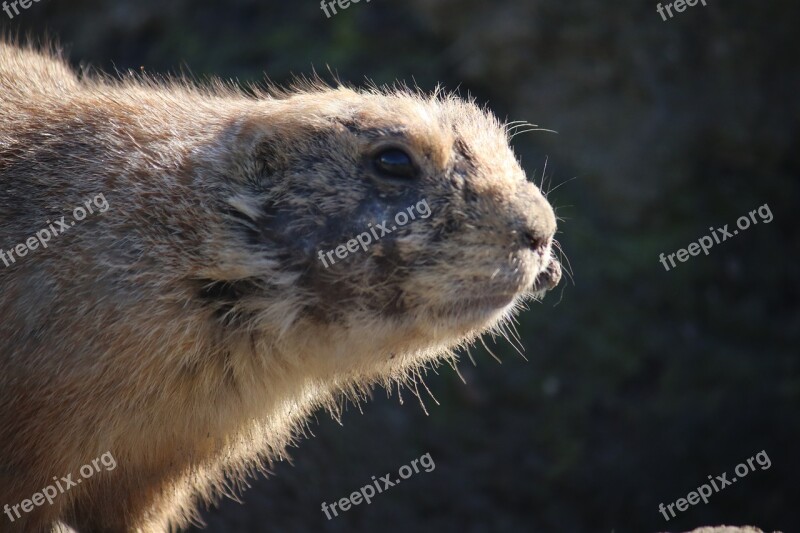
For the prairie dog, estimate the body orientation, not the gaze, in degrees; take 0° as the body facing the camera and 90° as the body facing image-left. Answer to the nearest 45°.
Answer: approximately 270°
